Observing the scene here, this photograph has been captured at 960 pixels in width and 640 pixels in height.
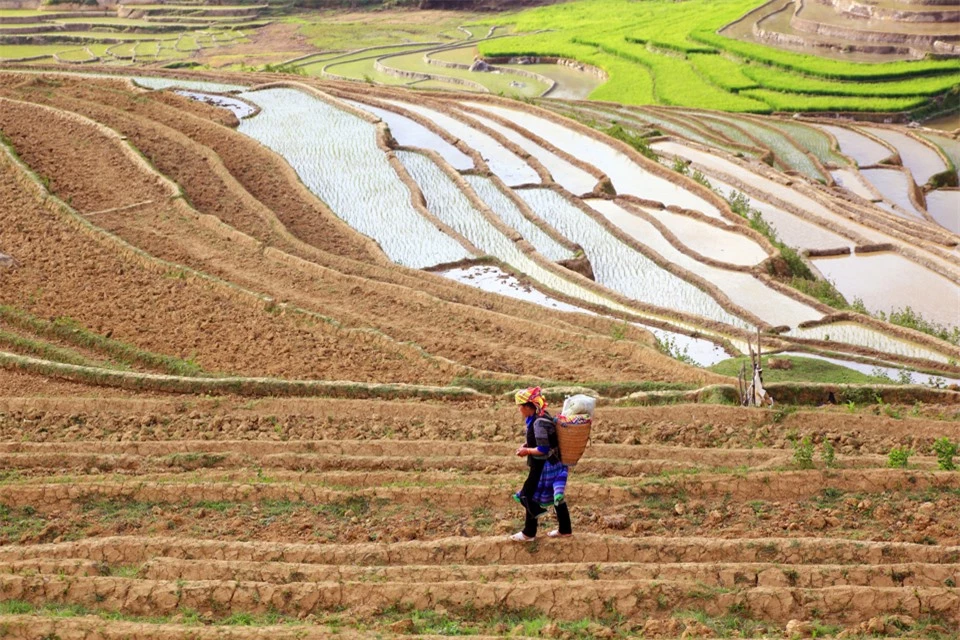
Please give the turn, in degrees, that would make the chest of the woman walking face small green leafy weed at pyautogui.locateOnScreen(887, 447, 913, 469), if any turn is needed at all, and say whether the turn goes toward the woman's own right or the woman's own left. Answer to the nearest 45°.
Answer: approximately 135° to the woman's own right

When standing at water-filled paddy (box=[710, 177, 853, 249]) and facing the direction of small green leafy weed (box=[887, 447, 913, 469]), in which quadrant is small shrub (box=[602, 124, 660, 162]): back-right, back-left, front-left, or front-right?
back-right

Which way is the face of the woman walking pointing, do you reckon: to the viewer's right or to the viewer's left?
to the viewer's left

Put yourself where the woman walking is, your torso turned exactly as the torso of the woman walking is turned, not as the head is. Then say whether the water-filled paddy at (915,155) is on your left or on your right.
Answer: on your right

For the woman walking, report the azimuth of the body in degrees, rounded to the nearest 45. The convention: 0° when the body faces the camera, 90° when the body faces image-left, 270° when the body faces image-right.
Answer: approximately 90°

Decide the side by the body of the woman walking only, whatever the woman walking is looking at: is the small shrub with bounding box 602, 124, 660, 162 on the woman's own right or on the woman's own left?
on the woman's own right

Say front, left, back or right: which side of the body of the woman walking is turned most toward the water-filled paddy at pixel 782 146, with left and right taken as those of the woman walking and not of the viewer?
right

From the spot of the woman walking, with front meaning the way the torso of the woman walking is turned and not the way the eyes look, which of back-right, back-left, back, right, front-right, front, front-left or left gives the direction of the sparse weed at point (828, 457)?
back-right

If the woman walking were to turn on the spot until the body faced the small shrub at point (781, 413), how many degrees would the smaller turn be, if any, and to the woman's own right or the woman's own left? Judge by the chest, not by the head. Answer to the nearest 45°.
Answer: approximately 135° to the woman's own right
